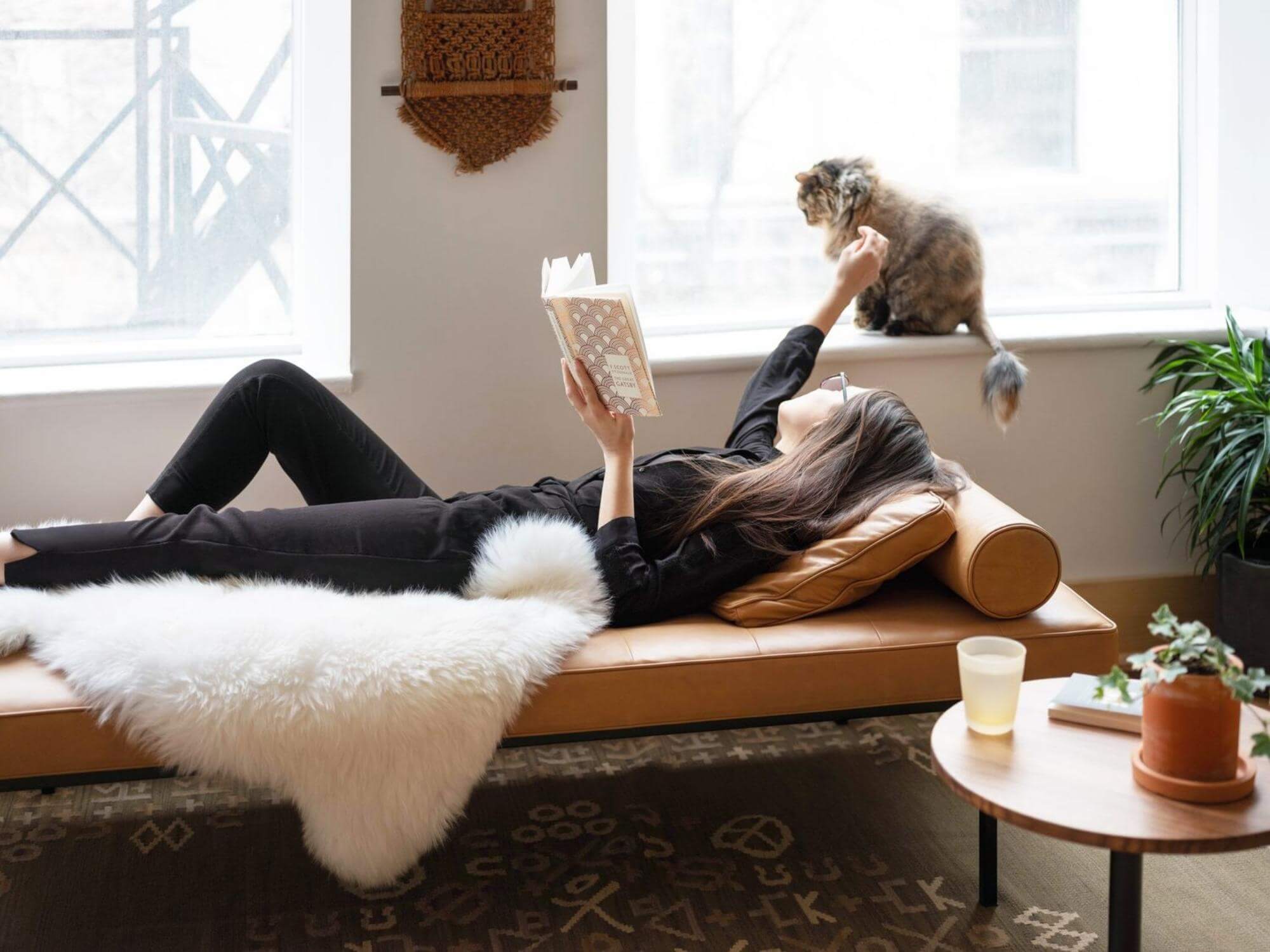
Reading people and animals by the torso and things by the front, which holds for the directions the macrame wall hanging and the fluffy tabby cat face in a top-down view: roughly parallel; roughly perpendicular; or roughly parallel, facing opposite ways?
roughly perpendicular

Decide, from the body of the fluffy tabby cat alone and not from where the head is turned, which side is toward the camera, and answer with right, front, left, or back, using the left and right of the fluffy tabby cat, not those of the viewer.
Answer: left

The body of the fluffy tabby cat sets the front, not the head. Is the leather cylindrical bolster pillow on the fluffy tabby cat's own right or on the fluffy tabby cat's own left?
on the fluffy tabby cat's own left

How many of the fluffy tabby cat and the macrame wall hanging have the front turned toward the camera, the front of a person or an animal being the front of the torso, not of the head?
1

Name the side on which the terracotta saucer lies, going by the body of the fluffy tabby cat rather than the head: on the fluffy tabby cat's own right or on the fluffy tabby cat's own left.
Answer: on the fluffy tabby cat's own left

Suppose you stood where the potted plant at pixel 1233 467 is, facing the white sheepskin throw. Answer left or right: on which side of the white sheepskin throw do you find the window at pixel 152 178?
right

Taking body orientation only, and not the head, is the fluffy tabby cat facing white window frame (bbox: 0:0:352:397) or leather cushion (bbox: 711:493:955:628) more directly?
the white window frame
